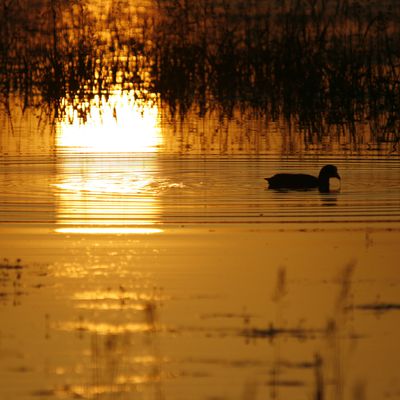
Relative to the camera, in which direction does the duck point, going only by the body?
to the viewer's right
